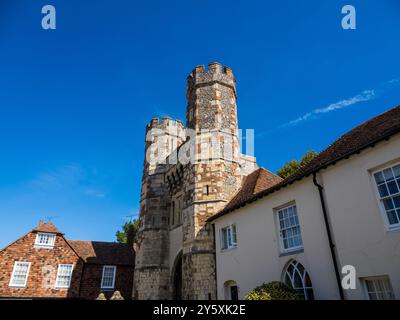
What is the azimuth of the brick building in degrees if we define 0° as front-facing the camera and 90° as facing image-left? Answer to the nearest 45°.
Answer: approximately 0°

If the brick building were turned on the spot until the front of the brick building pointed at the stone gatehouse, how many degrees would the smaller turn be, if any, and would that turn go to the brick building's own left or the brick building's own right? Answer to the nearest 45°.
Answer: approximately 45° to the brick building's own left

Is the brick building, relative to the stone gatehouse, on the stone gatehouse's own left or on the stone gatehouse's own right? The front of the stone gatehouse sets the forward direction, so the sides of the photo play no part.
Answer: on the stone gatehouse's own right

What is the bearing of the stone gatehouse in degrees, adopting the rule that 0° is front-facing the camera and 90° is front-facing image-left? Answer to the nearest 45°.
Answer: approximately 45°

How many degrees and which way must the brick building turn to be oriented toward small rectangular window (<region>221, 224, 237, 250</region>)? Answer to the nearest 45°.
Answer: approximately 45° to its left

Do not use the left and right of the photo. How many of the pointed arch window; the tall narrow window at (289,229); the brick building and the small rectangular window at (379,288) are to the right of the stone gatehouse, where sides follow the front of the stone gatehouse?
1

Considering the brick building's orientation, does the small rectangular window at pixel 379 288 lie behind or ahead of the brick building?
ahead

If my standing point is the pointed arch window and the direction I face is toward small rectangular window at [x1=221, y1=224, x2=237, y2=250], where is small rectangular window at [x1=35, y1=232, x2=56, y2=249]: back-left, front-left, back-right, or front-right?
front-left

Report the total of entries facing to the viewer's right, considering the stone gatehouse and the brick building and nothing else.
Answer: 0

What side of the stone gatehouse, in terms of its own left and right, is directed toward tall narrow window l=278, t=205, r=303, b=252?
left
